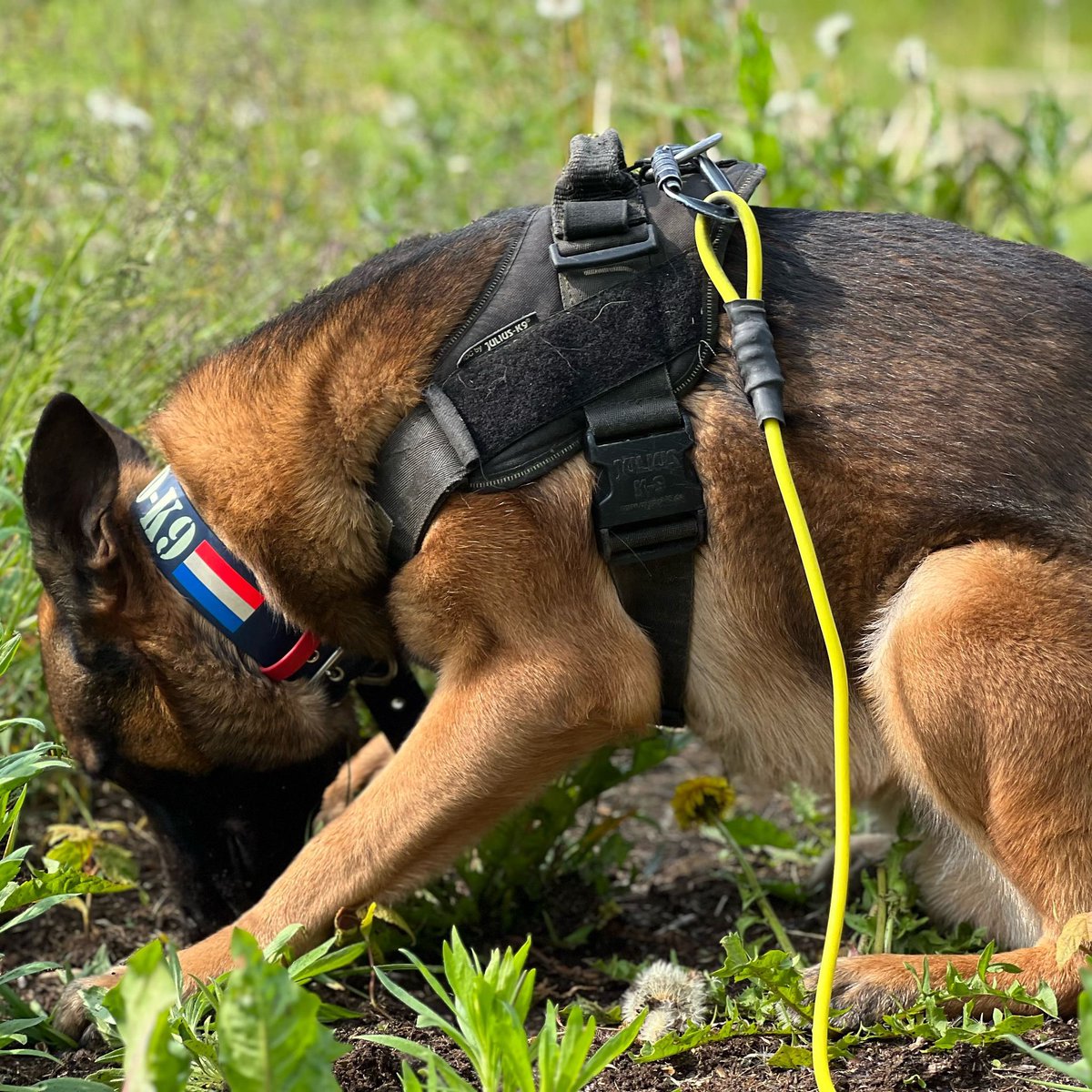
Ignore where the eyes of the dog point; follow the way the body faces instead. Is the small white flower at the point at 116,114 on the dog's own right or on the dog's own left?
on the dog's own right

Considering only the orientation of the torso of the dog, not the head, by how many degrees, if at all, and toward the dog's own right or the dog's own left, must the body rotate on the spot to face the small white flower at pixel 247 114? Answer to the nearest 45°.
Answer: approximately 90° to the dog's own right

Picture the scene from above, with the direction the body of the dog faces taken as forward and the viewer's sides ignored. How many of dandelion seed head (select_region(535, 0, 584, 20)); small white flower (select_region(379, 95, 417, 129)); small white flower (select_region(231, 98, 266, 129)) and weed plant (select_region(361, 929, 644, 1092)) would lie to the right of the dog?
3

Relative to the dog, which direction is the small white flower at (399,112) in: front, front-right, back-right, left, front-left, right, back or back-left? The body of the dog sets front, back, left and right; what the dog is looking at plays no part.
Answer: right

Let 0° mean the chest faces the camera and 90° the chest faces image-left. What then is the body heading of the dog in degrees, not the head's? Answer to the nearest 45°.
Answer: approximately 90°
